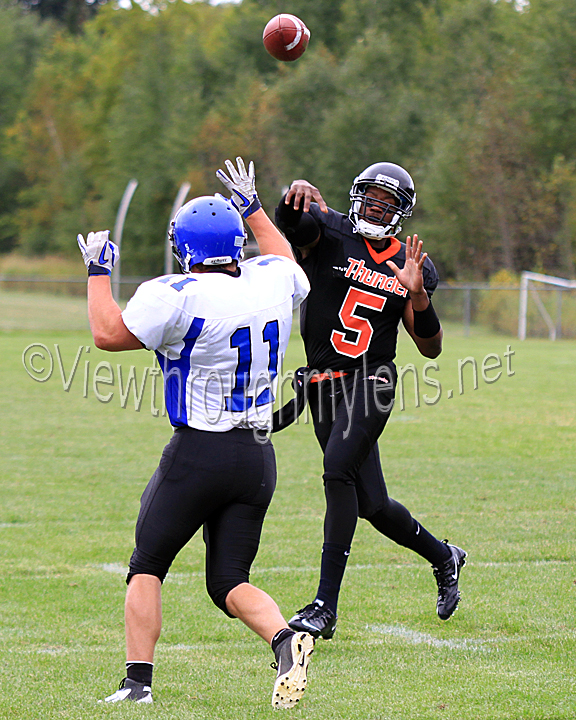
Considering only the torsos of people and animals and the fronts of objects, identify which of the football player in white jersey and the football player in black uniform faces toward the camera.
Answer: the football player in black uniform

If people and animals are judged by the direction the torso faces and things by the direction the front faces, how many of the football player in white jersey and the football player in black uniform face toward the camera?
1

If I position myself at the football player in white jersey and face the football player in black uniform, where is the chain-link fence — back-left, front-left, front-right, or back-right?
front-left

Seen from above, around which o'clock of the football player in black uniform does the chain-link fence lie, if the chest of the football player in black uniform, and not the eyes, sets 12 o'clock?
The chain-link fence is roughly at 6 o'clock from the football player in black uniform.

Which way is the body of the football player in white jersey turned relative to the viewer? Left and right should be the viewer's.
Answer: facing away from the viewer and to the left of the viewer

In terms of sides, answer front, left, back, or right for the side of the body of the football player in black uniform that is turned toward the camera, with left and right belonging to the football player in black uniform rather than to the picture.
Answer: front

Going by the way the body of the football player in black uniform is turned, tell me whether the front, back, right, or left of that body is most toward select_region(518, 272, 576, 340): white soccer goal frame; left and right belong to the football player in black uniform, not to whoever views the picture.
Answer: back
